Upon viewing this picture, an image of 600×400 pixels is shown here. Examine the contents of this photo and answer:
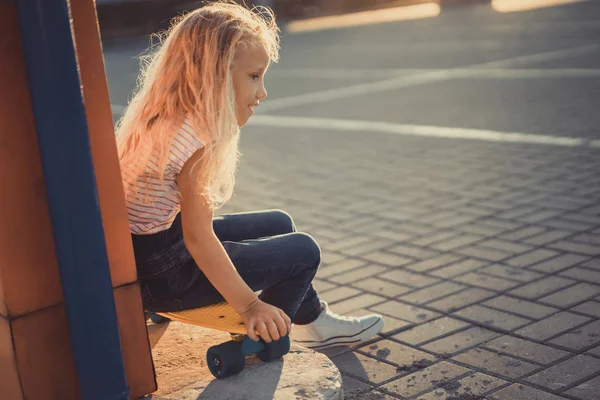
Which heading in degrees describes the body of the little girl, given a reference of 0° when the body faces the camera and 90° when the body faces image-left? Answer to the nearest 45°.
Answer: approximately 270°

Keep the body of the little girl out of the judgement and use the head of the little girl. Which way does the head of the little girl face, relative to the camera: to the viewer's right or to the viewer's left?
to the viewer's right
